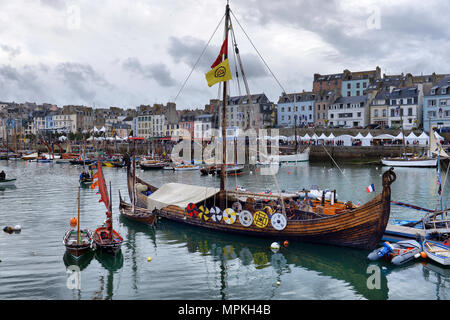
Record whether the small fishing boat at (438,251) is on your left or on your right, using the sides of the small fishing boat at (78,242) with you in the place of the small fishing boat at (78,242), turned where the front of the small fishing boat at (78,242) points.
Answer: on your left

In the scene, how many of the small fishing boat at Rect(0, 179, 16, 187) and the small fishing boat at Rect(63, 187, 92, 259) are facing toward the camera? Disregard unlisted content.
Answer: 1

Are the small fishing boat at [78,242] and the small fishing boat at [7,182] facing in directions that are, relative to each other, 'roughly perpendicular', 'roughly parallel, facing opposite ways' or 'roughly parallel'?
roughly perpendicular

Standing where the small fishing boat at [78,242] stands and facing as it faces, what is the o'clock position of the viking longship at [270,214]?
The viking longship is roughly at 9 o'clock from the small fishing boat.
